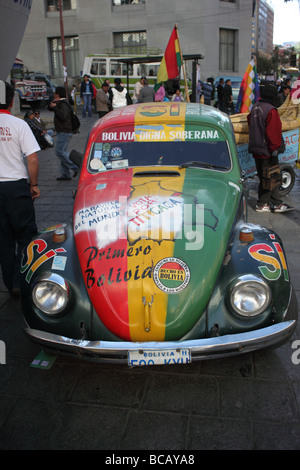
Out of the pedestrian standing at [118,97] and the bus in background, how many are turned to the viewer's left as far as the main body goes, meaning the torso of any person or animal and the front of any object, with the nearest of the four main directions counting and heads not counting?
1

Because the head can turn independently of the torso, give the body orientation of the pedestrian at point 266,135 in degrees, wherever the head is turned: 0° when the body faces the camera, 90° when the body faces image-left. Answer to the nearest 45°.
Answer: approximately 225°

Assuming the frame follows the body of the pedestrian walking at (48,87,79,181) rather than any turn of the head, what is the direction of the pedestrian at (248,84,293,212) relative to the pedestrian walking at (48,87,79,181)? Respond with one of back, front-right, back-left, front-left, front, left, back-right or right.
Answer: back-left

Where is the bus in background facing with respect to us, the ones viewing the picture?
facing to the left of the viewer

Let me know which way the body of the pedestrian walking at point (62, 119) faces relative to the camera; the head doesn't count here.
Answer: to the viewer's left

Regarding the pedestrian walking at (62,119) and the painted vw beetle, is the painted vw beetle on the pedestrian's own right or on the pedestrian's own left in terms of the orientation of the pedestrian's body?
on the pedestrian's own left
